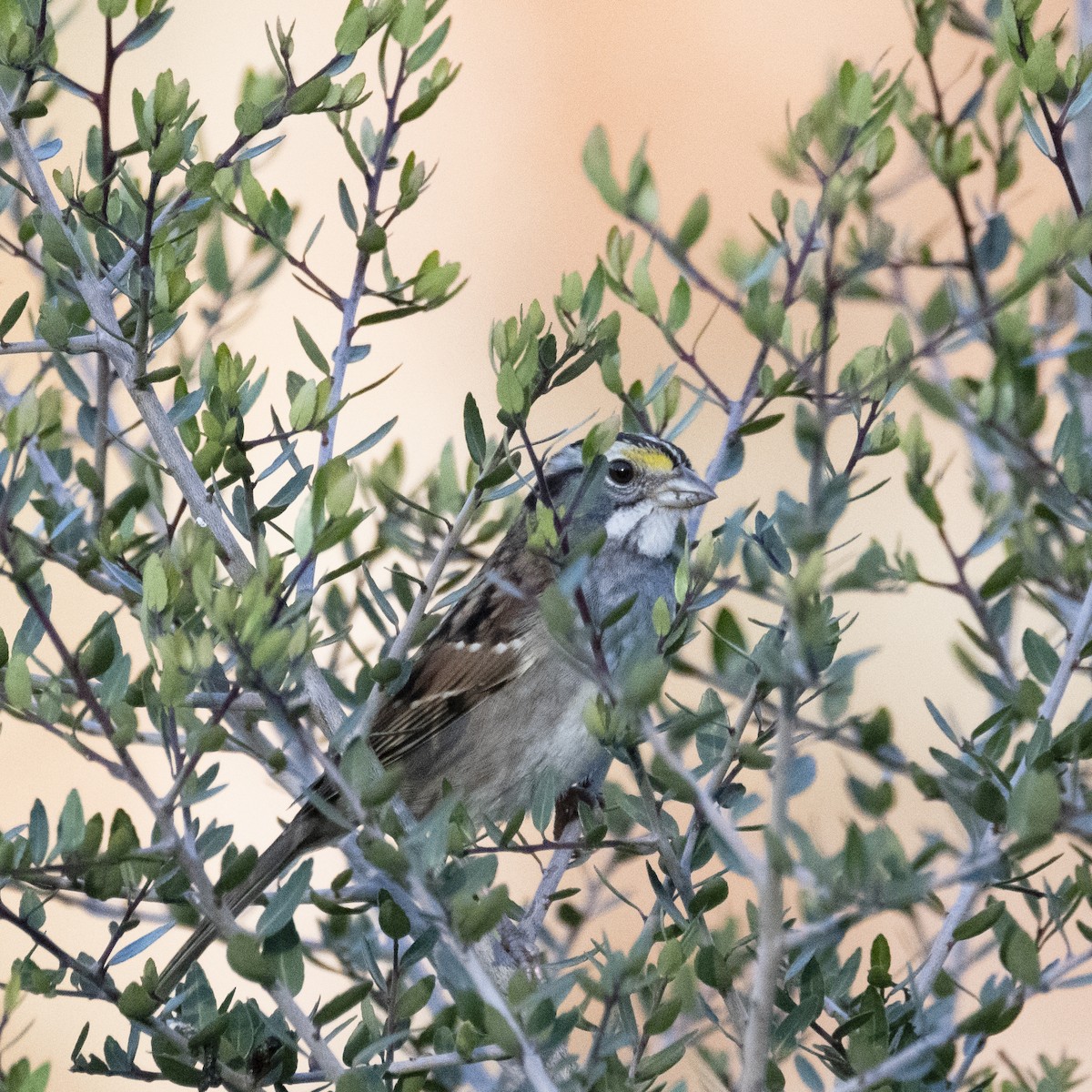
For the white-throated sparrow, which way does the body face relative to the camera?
to the viewer's right
